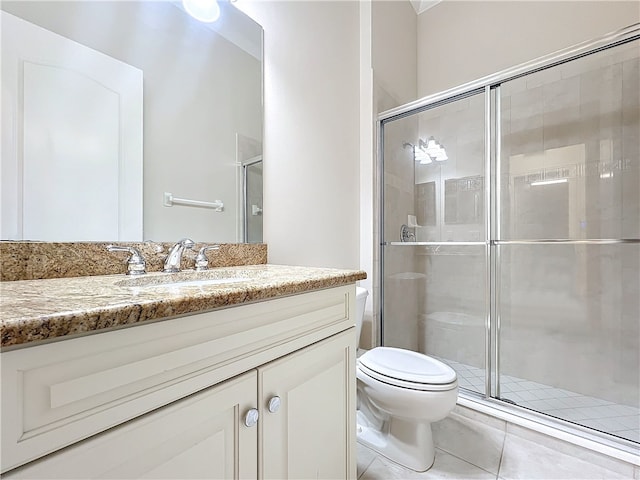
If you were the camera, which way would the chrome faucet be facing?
facing the viewer and to the right of the viewer

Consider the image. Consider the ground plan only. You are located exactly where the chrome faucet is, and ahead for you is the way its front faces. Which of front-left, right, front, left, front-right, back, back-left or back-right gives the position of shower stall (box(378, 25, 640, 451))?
front-left

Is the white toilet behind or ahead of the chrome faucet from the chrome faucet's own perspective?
ahead

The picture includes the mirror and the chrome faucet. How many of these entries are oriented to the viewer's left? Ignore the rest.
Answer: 0
